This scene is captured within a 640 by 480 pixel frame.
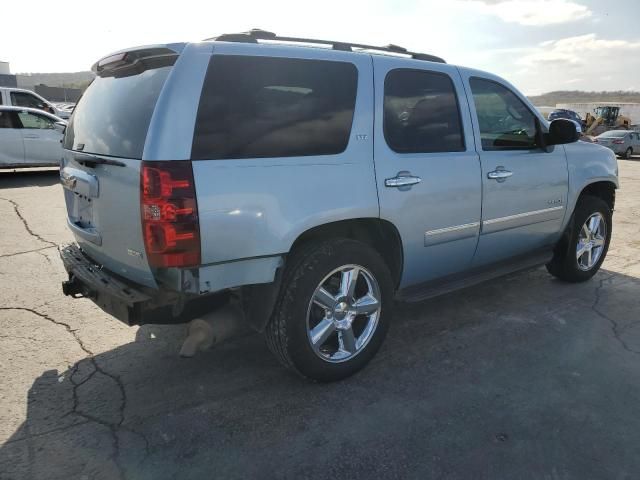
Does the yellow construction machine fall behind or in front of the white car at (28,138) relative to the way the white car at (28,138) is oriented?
in front

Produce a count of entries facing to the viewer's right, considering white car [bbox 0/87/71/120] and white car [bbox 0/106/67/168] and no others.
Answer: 2

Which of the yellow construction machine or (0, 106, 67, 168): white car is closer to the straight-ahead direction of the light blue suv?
the yellow construction machine

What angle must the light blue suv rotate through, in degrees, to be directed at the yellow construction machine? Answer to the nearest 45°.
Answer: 0° — it already faces it

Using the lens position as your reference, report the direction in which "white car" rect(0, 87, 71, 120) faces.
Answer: facing to the right of the viewer

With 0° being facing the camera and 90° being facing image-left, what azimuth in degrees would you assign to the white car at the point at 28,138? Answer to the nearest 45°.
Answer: approximately 270°

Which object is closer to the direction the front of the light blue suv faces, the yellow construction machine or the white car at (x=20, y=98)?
the yellow construction machine

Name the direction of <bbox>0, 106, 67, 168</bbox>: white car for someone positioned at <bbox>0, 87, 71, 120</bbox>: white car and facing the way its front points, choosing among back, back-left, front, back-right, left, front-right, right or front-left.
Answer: right

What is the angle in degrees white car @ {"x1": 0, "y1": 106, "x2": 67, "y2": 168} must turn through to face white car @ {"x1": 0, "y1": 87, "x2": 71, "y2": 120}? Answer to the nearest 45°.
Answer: approximately 90° to its left

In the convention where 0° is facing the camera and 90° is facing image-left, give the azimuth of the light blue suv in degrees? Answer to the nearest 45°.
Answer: approximately 225°

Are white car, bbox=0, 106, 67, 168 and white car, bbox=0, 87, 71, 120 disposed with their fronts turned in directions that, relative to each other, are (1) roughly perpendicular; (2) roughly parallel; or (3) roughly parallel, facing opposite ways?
roughly parallel
